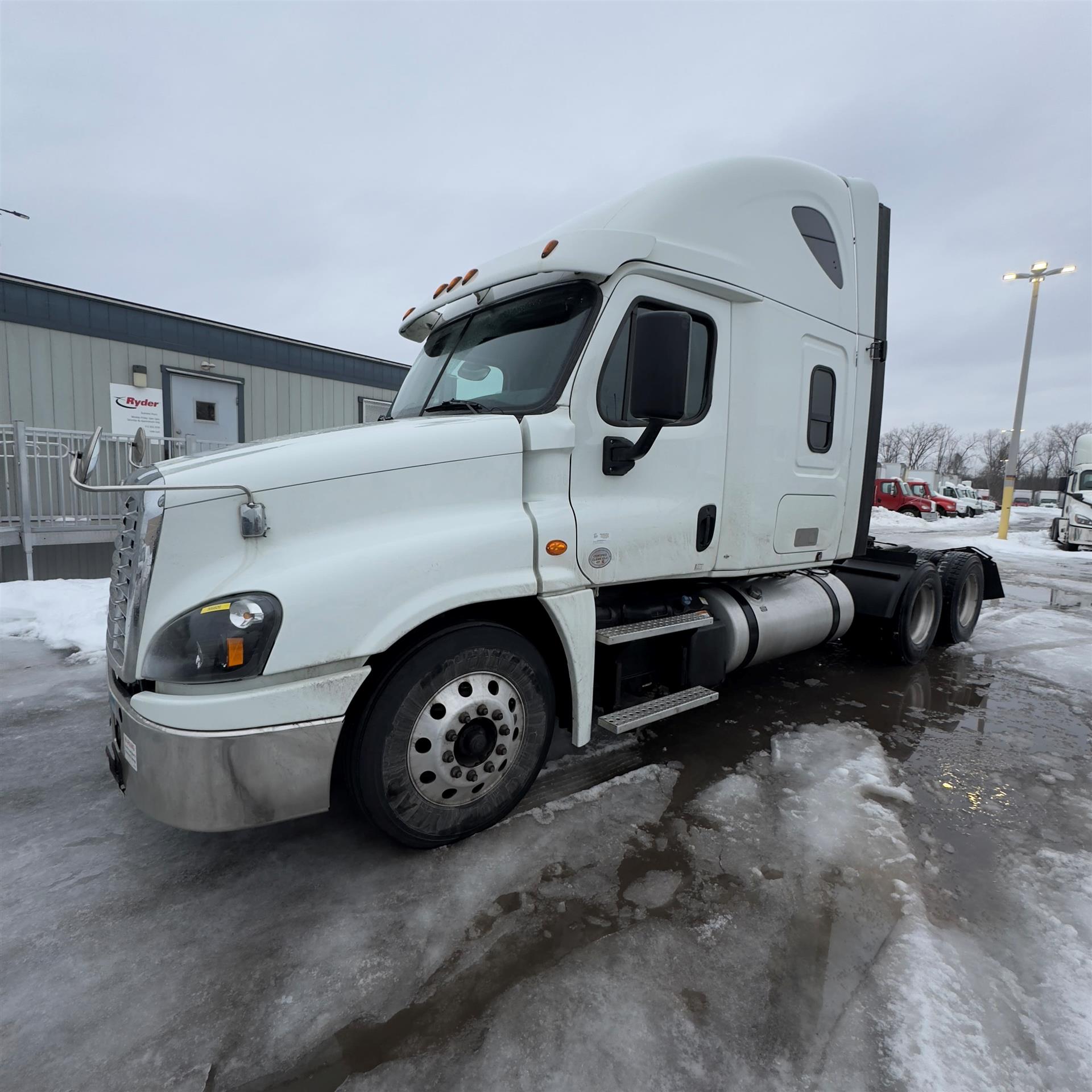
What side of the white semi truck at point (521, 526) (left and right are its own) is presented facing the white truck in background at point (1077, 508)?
back

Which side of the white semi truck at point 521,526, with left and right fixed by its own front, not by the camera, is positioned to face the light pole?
back

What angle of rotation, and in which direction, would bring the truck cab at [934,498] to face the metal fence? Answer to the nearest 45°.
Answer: approximately 45° to its right

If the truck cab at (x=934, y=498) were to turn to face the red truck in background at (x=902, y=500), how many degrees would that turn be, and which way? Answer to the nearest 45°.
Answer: approximately 45° to its right

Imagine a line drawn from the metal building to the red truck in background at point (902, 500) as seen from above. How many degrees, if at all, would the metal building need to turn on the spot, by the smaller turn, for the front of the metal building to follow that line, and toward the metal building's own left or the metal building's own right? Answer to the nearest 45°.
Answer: approximately 45° to the metal building's own left

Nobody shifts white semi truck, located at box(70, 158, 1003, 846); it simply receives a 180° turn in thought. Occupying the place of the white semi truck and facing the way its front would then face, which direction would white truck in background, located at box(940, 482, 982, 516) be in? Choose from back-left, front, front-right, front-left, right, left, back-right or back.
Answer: front

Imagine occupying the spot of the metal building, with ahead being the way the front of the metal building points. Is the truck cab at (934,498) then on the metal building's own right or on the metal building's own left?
on the metal building's own left

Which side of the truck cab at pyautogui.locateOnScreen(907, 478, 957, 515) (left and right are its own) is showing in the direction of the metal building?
right

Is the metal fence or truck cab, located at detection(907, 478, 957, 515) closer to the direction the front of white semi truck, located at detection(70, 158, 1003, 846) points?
the metal fence
